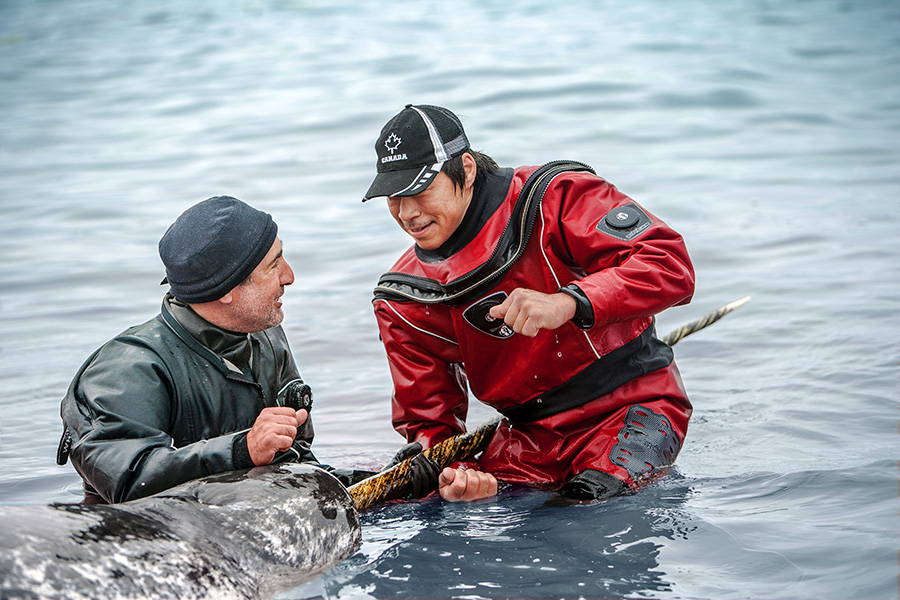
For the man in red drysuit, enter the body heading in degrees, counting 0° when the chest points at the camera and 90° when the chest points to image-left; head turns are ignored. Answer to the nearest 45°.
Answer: approximately 45°
